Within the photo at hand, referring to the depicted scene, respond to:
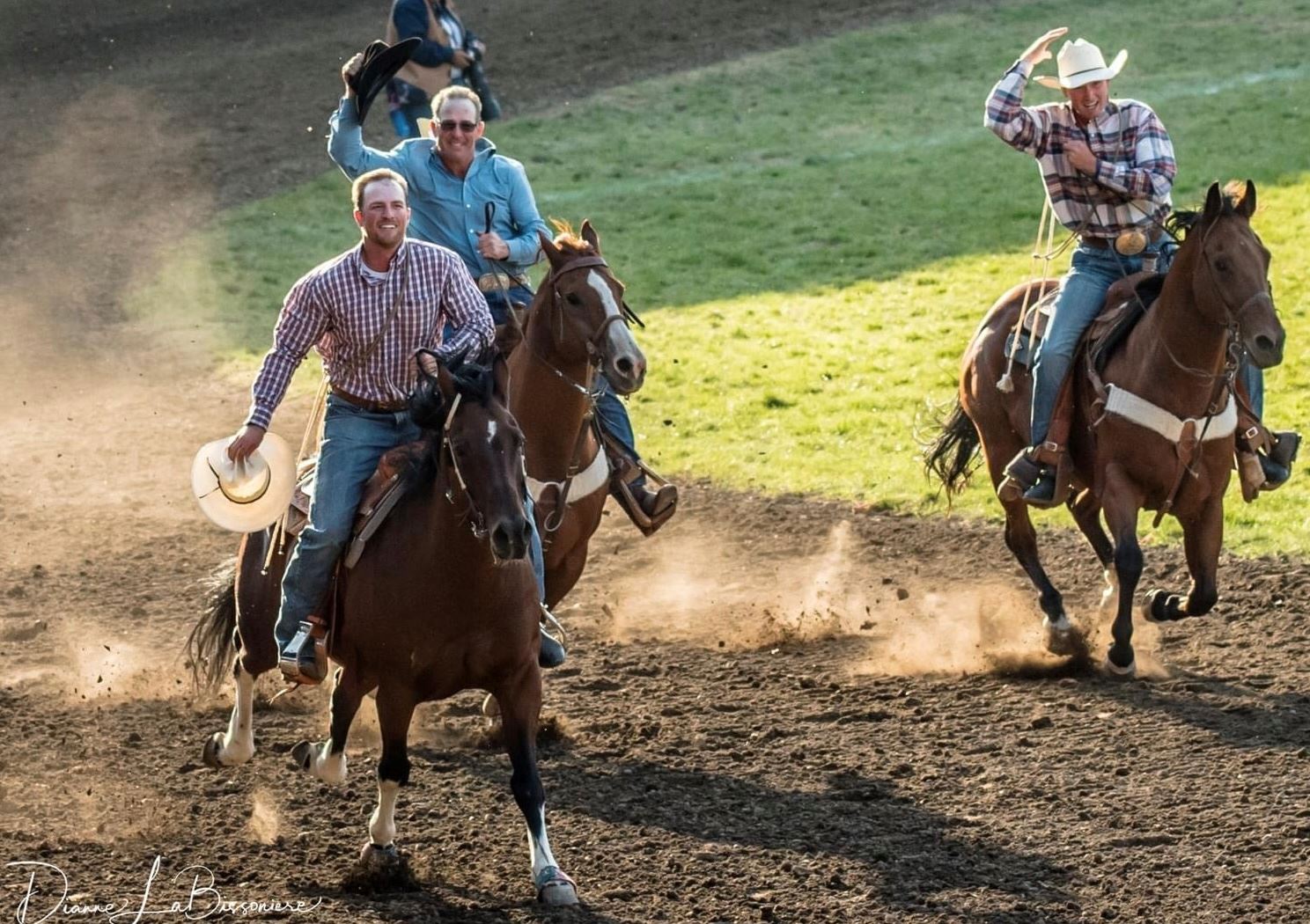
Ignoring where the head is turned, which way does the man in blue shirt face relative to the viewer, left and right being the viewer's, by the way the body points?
facing the viewer

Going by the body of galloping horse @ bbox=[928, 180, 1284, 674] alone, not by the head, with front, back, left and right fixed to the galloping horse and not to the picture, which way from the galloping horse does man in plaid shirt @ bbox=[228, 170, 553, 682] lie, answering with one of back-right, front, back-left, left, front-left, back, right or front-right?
right

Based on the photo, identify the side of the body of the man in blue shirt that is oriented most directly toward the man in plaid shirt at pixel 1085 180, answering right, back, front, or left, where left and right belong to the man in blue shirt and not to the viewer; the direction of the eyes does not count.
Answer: left

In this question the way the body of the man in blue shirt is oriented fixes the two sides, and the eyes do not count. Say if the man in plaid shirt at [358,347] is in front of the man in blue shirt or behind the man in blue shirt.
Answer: in front

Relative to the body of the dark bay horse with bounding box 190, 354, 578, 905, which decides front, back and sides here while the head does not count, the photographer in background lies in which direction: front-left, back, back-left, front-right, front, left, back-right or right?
back-left

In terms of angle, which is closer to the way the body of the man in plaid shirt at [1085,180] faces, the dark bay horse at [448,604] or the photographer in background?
the dark bay horse

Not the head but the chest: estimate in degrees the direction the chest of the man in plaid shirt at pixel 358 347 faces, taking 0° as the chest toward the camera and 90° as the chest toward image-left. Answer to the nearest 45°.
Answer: approximately 315°

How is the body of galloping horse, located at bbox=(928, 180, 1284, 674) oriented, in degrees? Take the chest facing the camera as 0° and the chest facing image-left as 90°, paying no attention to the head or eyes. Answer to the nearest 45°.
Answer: approximately 315°

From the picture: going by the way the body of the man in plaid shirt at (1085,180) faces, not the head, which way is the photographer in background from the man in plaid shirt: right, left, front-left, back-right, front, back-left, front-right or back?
back-right

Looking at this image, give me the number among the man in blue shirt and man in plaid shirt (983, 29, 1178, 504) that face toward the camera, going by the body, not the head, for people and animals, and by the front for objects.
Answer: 2
